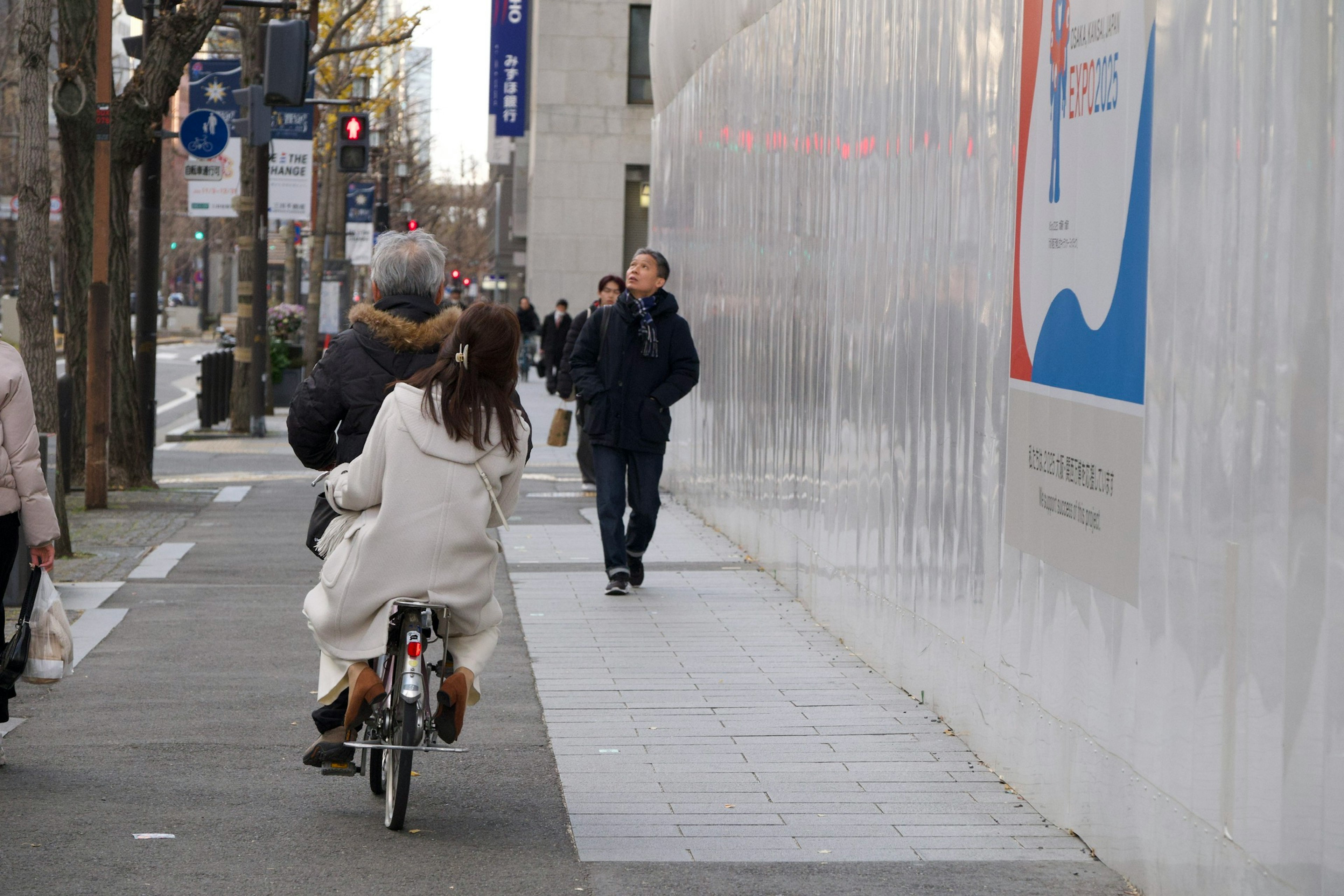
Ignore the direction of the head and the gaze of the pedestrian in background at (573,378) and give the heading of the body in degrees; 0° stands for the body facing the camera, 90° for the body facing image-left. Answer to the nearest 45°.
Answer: approximately 0°

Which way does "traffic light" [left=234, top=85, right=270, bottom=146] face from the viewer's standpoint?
to the viewer's left

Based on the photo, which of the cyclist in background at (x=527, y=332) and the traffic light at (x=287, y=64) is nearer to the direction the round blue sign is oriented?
the traffic light

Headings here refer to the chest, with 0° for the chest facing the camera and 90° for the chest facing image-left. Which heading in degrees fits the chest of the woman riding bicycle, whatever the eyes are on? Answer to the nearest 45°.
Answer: approximately 180°

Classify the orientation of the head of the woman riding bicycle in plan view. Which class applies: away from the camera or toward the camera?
away from the camera

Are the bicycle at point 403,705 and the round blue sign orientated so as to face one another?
yes
